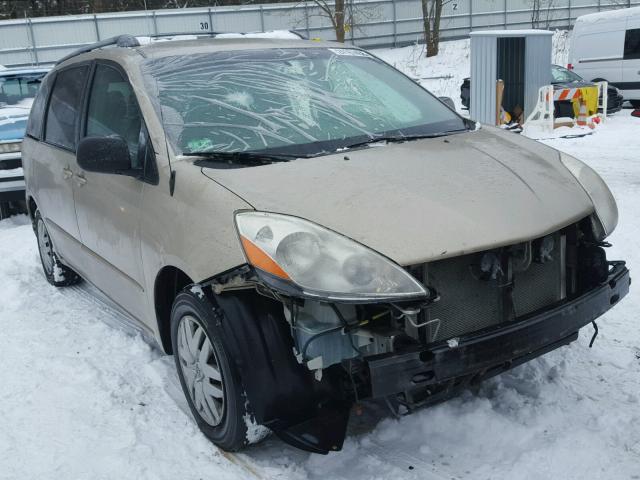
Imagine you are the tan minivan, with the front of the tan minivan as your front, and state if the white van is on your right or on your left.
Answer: on your left

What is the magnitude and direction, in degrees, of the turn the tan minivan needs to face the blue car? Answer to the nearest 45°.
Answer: approximately 180°

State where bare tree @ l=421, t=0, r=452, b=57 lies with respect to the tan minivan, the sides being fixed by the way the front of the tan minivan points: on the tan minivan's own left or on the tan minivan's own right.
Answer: on the tan minivan's own left

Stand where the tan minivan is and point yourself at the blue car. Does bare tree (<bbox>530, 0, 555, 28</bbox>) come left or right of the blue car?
right

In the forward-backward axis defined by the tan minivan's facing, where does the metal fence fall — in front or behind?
behind

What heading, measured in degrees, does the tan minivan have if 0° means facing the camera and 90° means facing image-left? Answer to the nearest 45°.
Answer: approximately 315°

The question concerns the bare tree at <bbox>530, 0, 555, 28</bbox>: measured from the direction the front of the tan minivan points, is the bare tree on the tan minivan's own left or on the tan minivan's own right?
on the tan minivan's own left
